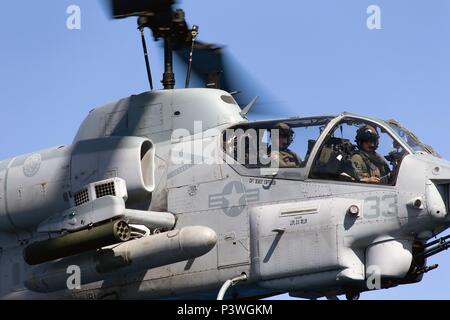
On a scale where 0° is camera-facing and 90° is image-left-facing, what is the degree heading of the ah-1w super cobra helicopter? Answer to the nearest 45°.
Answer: approximately 315°

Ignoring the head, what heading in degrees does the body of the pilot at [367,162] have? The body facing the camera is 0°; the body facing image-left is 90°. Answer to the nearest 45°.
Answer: approximately 315°

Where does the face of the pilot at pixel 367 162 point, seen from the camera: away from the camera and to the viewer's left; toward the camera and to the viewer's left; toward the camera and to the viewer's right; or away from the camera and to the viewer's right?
toward the camera and to the viewer's right
